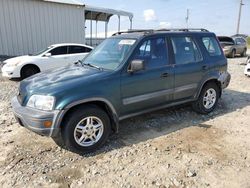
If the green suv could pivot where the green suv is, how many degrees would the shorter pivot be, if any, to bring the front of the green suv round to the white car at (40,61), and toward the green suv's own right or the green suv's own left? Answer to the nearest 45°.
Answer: approximately 90° to the green suv's own right

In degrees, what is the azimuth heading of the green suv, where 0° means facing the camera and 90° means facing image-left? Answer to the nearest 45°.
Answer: approximately 45°

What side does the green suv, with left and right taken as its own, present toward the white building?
right
